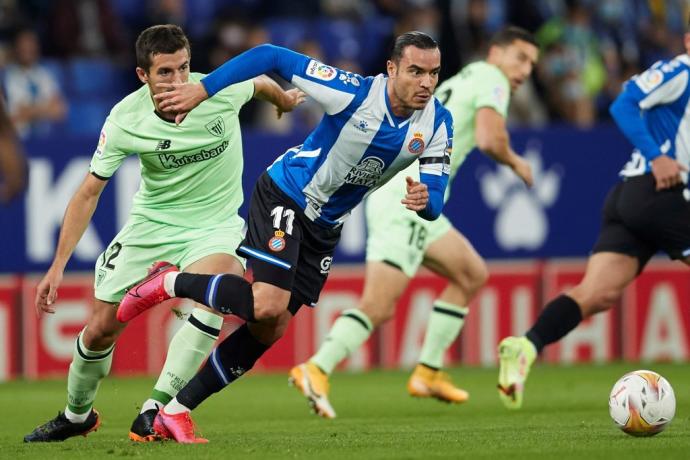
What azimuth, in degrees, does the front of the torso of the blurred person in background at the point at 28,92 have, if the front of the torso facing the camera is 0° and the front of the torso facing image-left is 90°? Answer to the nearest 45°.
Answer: approximately 0°

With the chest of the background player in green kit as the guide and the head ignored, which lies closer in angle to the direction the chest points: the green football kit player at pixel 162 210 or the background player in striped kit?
the background player in striped kit

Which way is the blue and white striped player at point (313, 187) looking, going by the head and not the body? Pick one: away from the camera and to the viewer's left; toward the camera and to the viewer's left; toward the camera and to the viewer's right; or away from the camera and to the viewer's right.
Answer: toward the camera and to the viewer's right

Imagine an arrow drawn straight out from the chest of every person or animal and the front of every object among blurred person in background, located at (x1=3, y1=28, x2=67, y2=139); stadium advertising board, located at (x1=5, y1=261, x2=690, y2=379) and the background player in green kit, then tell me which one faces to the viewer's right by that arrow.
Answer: the background player in green kit

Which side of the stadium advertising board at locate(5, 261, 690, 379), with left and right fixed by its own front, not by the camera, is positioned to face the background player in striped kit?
front

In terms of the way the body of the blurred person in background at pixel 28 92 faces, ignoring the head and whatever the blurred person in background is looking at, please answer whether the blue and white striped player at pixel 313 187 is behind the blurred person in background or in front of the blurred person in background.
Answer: in front

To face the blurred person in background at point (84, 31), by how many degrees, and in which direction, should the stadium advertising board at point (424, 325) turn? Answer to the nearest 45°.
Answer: approximately 90° to its right
